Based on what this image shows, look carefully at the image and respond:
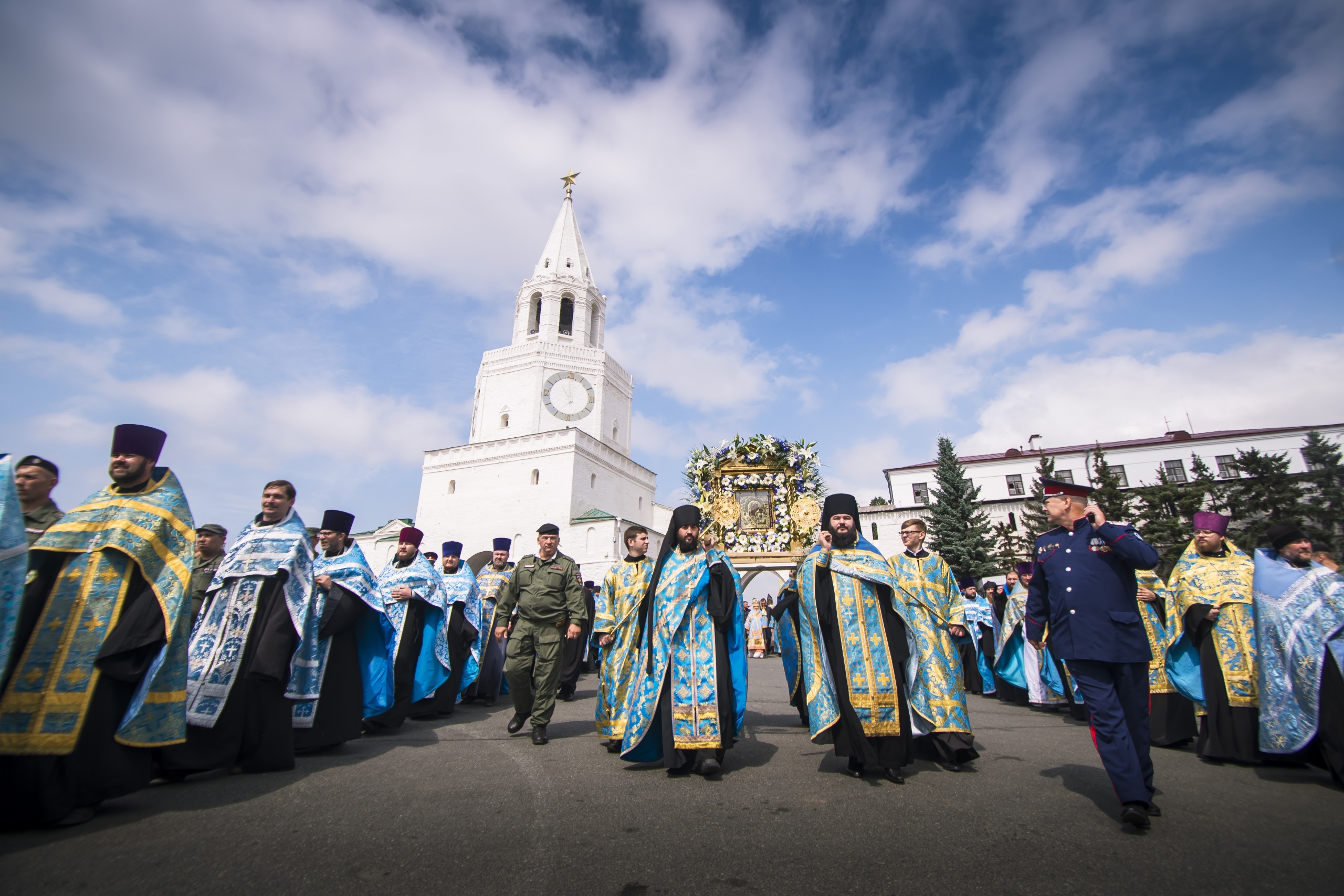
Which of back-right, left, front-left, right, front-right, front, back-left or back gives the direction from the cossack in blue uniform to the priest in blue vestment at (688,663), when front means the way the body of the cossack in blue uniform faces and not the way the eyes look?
front-right

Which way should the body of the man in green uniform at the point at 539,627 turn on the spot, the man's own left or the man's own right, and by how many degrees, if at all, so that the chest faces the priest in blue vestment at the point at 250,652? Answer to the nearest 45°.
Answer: approximately 45° to the man's own right

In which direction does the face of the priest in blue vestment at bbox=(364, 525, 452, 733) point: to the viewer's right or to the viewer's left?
to the viewer's left

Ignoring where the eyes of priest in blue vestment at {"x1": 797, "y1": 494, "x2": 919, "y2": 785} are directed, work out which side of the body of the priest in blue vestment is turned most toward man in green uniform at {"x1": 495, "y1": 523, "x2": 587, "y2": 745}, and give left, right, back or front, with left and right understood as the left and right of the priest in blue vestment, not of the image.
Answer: right

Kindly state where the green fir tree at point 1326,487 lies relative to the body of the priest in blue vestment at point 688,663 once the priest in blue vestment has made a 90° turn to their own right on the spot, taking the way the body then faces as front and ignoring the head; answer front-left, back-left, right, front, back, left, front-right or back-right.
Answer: back-right

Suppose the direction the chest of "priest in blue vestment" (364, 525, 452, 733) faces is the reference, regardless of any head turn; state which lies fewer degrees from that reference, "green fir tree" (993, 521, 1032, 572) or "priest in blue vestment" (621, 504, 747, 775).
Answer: the priest in blue vestment

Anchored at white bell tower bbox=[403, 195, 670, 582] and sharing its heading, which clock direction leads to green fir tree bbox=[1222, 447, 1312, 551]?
The green fir tree is roughly at 10 o'clock from the white bell tower.

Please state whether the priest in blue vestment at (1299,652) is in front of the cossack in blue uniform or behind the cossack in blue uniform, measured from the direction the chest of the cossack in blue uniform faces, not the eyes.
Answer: behind

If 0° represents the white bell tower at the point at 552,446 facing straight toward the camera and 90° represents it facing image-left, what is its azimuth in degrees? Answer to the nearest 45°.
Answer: approximately 0°

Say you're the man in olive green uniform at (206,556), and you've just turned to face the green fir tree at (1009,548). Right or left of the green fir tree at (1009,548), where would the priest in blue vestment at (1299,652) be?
right
